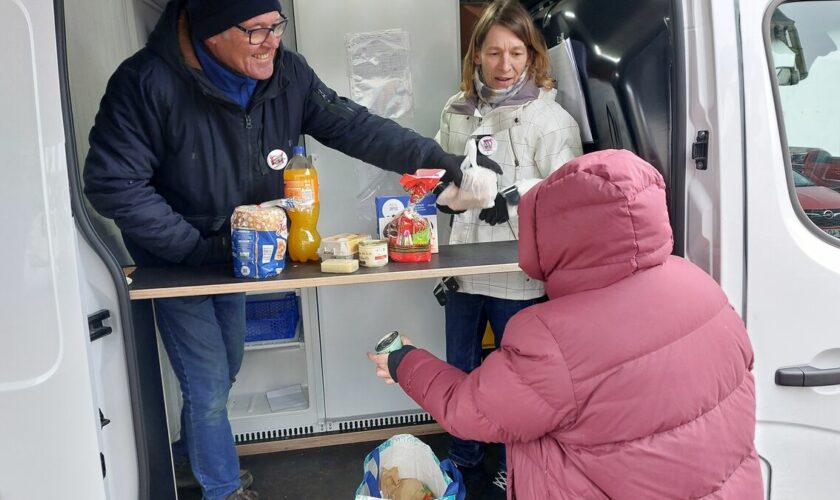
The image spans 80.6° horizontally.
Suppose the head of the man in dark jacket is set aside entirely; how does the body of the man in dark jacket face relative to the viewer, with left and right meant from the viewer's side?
facing the viewer and to the right of the viewer

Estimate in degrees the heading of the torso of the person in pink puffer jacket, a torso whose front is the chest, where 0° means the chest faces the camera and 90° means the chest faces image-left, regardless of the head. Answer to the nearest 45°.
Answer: approximately 135°

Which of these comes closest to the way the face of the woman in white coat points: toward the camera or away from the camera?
toward the camera

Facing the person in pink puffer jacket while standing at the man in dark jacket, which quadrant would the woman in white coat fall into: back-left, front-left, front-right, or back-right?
front-left

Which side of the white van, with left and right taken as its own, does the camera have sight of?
right

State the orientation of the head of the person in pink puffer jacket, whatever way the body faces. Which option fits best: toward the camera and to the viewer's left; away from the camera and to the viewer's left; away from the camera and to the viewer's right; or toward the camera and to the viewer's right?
away from the camera and to the viewer's left
